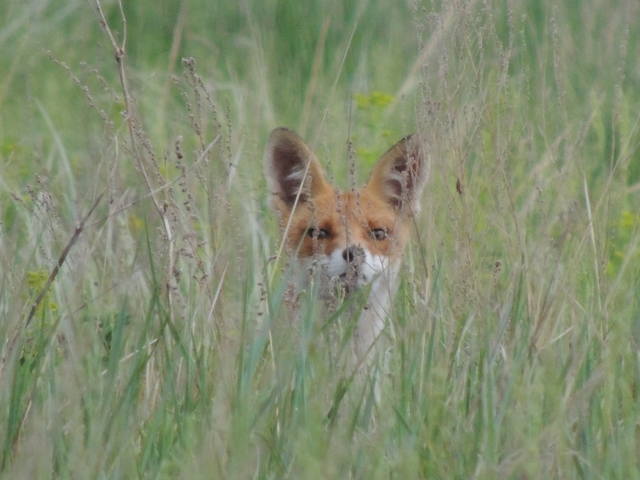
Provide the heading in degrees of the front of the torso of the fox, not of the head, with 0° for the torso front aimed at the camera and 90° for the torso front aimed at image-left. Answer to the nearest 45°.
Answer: approximately 0°
